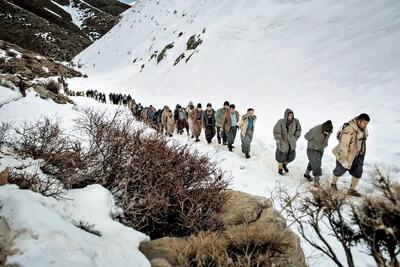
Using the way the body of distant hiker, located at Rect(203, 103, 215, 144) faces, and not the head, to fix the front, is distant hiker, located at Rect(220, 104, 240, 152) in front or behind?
in front

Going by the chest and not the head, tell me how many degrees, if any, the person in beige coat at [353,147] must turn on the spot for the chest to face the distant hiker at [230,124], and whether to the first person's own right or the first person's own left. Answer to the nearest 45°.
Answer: approximately 180°

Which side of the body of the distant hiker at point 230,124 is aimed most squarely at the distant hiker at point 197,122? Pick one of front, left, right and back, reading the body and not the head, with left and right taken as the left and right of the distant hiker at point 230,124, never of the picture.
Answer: back

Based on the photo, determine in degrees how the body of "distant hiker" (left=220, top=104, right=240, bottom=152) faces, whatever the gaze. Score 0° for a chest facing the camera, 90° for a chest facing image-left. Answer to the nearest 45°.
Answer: approximately 315°

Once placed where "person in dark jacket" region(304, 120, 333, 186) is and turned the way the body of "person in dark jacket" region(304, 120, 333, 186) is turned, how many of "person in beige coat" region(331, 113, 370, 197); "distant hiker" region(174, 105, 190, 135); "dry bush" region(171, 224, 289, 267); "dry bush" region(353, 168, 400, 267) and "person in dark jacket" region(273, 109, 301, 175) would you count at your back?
2

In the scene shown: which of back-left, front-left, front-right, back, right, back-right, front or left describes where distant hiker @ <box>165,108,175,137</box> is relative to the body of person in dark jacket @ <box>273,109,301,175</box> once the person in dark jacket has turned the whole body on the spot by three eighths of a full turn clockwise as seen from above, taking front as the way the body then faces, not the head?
front

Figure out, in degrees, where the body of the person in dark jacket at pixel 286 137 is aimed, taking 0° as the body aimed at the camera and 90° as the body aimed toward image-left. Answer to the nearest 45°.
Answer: approximately 0°

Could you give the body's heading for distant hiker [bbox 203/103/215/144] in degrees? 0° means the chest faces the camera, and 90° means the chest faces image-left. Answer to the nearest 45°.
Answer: approximately 0°

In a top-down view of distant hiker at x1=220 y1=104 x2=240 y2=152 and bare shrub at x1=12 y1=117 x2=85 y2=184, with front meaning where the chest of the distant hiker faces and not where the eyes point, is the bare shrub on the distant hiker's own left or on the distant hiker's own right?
on the distant hiker's own right

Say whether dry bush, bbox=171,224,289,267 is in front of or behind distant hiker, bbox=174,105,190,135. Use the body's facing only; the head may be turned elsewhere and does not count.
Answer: in front
